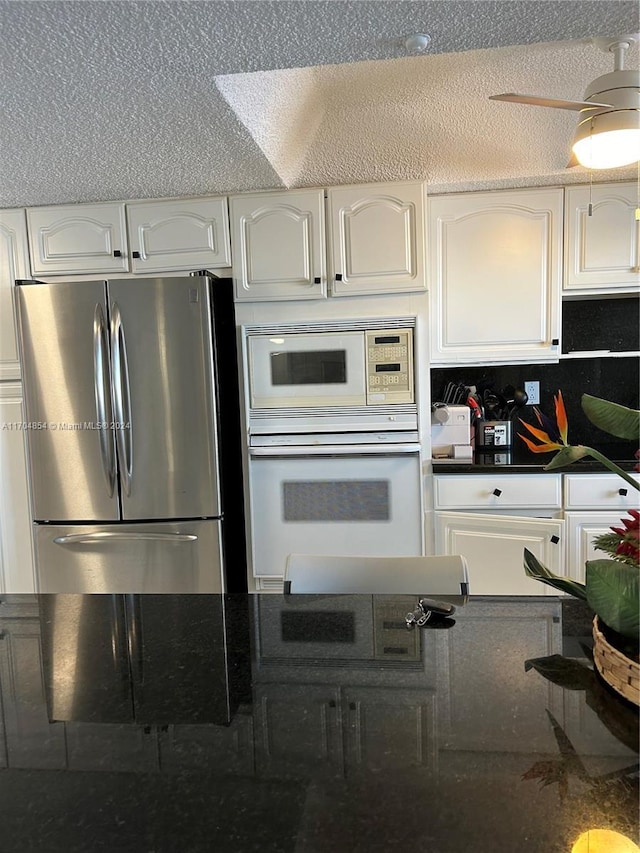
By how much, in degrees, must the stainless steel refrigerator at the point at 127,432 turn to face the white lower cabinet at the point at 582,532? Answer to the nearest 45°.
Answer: approximately 90° to its left

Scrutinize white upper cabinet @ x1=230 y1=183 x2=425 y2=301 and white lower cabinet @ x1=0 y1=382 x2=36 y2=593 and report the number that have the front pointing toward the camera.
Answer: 2

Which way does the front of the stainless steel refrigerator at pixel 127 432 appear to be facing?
toward the camera

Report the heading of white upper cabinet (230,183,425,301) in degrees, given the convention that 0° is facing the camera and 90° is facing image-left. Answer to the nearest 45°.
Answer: approximately 0°

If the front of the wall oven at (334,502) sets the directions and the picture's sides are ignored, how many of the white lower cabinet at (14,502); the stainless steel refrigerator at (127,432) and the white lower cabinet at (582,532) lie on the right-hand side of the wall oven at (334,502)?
2

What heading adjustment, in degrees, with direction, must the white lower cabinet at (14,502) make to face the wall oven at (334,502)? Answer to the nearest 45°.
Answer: approximately 45° to its left

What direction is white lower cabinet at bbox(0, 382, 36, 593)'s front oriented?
toward the camera

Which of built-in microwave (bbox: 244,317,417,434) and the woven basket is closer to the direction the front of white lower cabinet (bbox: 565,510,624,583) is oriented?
the woven basket

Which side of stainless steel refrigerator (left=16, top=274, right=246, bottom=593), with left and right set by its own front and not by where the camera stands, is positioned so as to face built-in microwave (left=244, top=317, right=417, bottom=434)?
left

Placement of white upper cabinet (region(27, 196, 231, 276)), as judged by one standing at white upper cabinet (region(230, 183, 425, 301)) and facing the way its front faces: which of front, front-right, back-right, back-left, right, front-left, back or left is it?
right

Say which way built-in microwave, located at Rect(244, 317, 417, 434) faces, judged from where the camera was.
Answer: facing the viewer
